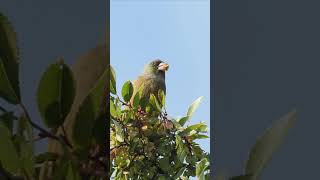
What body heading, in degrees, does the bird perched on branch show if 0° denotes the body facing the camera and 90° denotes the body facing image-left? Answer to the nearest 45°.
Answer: approximately 315°
